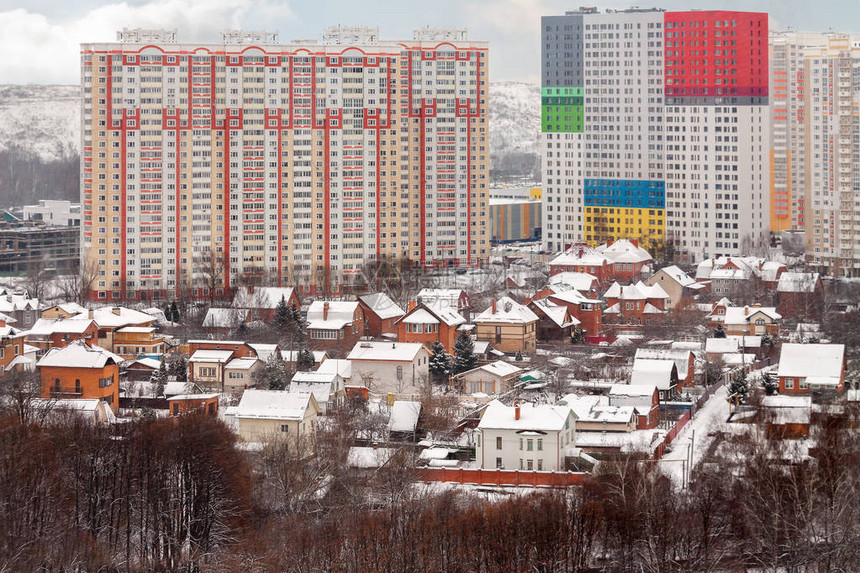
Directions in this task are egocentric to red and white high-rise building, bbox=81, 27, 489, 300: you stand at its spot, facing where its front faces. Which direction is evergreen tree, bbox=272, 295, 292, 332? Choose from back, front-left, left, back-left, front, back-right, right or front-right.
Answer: front

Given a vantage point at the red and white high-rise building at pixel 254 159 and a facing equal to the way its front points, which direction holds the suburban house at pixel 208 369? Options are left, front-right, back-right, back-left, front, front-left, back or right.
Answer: front

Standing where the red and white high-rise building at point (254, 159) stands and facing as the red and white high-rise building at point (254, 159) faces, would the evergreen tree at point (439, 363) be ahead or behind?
ahead

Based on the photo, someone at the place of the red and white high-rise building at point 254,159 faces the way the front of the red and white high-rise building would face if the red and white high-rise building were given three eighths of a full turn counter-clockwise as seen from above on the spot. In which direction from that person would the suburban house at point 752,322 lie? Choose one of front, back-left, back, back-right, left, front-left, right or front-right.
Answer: right

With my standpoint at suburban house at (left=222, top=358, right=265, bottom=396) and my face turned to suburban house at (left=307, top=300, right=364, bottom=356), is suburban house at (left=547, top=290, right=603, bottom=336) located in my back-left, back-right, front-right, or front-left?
front-right

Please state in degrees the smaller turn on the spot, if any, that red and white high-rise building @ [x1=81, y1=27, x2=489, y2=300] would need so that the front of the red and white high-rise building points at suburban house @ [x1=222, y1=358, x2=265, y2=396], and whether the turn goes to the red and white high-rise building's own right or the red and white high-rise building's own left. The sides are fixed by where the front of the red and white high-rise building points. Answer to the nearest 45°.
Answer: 0° — it already faces it

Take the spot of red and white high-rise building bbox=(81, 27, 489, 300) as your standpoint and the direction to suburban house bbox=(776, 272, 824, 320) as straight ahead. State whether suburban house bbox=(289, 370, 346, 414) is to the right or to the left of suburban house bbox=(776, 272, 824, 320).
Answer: right

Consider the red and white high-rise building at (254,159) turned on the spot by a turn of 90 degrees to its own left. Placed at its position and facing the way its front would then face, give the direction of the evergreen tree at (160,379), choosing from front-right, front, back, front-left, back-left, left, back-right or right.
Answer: right

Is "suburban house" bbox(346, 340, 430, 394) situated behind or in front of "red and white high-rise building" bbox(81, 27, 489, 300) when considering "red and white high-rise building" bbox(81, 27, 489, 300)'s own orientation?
in front

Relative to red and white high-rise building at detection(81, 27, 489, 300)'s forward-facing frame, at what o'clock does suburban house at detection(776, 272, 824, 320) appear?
The suburban house is roughly at 10 o'clock from the red and white high-rise building.

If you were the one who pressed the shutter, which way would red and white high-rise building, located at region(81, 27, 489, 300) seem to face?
facing the viewer

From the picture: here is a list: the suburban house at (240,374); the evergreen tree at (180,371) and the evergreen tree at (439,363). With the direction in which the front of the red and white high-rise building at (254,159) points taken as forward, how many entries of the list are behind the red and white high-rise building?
0

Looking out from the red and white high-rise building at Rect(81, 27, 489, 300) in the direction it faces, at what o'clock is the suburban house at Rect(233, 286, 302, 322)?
The suburban house is roughly at 12 o'clock from the red and white high-rise building.

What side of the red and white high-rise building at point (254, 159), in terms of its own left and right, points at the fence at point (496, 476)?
front

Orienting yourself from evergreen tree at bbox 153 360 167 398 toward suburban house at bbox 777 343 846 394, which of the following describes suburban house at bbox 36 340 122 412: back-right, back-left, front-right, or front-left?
back-right

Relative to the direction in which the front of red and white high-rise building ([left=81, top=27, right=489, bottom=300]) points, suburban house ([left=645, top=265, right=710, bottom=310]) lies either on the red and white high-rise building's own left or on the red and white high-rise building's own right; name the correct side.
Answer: on the red and white high-rise building's own left
